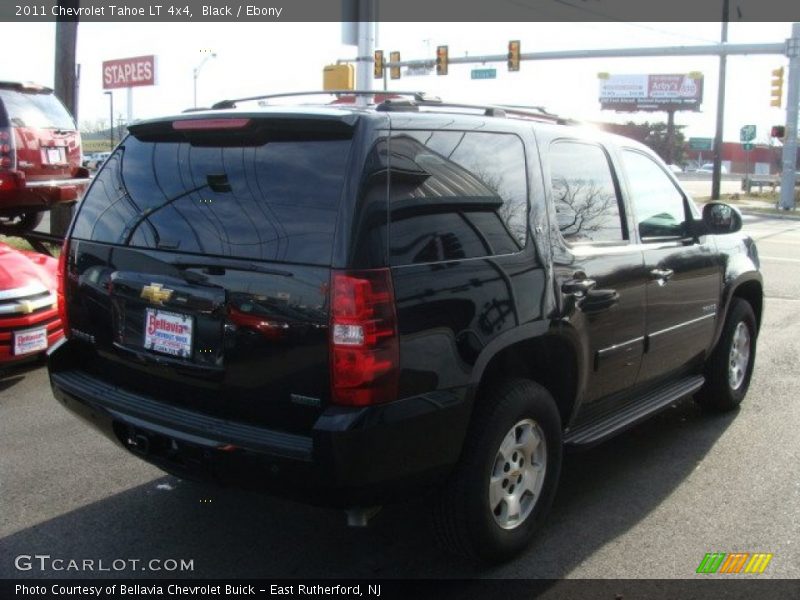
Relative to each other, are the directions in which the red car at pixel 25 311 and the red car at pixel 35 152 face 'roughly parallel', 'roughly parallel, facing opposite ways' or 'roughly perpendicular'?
roughly parallel, facing opposite ways

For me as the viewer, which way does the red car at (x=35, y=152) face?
facing away from the viewer and to the left of the viewer

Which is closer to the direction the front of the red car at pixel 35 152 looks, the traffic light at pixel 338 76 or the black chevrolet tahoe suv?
the traffic light

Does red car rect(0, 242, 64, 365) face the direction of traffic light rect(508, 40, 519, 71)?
no

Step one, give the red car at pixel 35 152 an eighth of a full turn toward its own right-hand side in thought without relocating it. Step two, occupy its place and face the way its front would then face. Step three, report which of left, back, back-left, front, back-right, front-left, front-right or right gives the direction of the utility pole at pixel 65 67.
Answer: front

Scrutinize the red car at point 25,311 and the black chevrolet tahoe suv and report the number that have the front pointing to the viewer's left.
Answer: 0

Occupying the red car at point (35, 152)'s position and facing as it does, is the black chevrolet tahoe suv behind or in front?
behind

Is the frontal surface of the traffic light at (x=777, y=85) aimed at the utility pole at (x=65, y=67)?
no

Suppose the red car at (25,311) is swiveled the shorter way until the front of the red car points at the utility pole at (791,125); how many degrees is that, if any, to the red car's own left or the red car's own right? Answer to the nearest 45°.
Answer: approximately 90° to the red car's own left

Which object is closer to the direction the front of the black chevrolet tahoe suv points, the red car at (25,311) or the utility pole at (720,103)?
the utility pole

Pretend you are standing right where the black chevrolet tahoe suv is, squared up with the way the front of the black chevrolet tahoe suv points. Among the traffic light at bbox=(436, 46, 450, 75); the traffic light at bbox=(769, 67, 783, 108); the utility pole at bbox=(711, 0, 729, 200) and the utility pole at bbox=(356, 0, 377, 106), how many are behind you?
0
